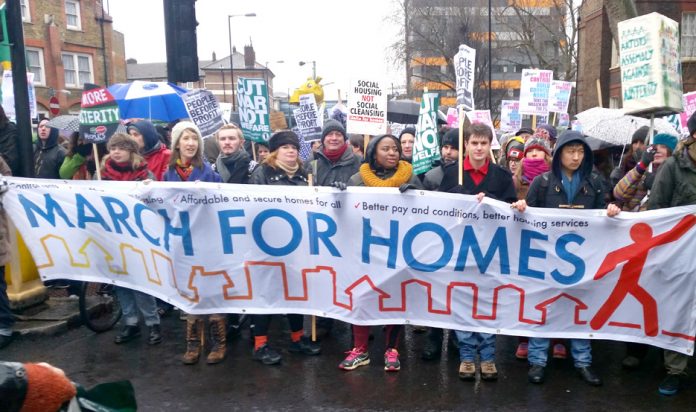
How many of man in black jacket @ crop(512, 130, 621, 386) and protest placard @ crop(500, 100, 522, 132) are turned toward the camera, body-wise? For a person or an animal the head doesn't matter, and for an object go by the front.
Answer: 2

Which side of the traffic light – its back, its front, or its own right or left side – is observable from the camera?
back

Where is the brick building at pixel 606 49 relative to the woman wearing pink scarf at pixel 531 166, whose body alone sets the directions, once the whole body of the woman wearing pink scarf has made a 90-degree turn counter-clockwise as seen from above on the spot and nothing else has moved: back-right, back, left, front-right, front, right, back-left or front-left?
left

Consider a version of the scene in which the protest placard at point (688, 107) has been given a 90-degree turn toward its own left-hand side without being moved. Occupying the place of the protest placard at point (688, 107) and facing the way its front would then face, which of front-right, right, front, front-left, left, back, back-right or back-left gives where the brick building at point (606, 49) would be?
left

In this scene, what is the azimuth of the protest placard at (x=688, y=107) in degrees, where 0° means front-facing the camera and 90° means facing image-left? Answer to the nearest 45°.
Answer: approximately 0°

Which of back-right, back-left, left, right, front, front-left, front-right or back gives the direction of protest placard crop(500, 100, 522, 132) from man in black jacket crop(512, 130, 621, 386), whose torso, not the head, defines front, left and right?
back

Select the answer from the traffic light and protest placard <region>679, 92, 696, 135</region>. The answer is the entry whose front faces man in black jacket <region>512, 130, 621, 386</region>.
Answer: the protest placard

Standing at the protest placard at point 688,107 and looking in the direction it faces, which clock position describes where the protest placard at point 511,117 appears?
the protest placard at point 511,117 is roughly at 4 o'clock from the protest placard at point 688,107.

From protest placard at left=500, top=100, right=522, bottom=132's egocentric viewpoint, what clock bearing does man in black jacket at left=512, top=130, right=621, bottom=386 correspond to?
The man in black jacket is roughly at 12 o'clock from the protest placard.

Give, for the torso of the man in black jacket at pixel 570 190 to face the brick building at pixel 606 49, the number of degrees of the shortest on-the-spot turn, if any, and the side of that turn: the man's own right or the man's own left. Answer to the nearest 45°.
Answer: approximately 180°
